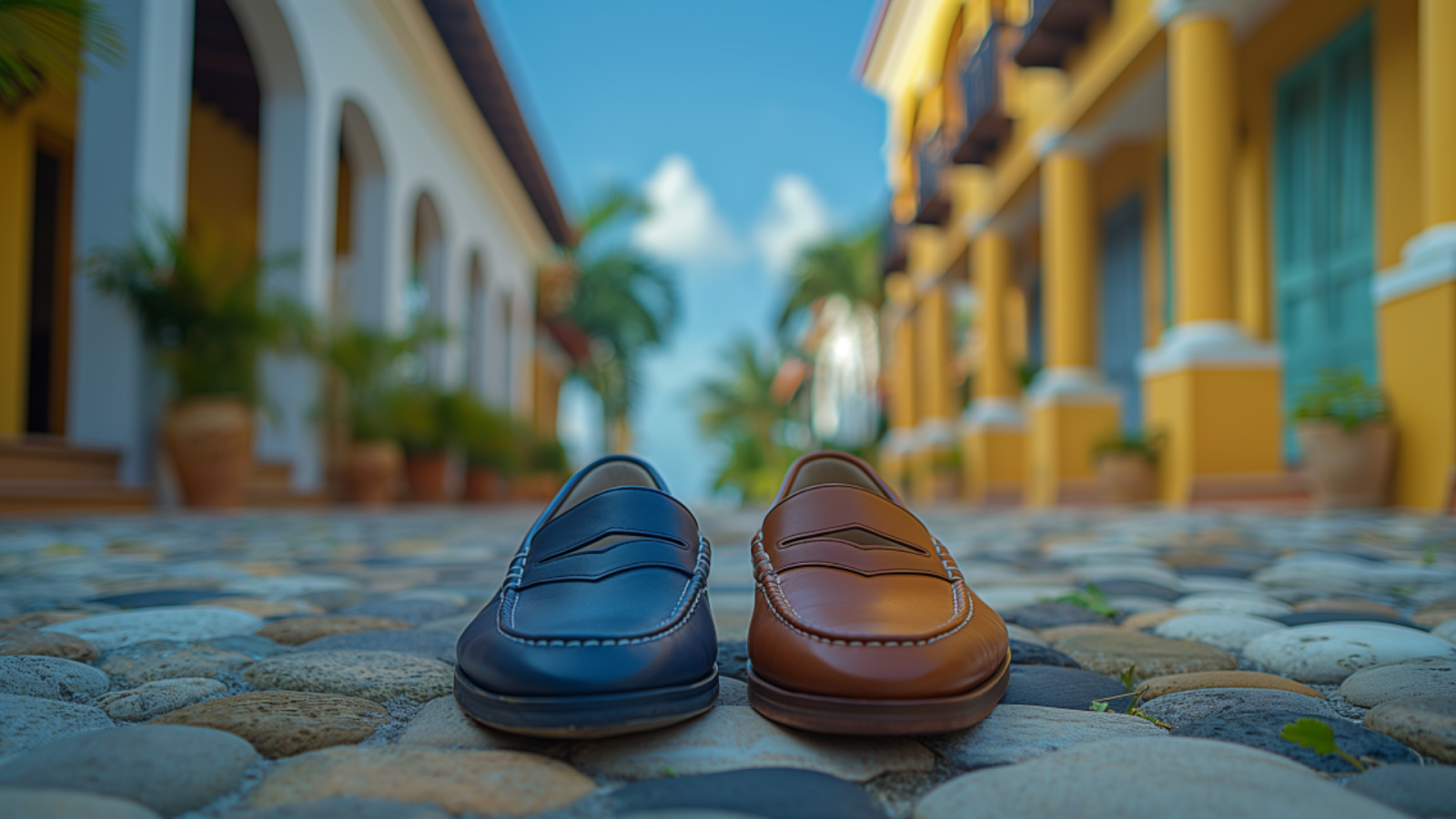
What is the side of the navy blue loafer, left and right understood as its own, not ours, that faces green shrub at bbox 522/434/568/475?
back

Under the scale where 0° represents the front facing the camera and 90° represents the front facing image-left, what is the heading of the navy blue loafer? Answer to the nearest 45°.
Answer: approximately 0°

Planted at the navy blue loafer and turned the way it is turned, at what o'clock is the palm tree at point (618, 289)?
The palm tree is roughly at 6 o'clock from the navy blue loafer.

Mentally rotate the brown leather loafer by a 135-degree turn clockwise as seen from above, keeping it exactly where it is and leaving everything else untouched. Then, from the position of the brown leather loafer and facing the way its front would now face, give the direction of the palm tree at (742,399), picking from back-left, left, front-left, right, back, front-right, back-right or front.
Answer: front-right

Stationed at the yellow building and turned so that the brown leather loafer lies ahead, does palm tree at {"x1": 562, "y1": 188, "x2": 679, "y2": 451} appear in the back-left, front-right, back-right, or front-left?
back-right

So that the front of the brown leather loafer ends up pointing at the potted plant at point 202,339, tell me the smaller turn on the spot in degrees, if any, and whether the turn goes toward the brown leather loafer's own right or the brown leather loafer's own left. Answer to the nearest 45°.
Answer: approximately 135° to the brown leather loafer's own right

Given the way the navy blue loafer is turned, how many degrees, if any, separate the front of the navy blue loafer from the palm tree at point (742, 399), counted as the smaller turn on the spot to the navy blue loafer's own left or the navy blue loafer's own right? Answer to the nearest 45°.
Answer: approximately 180°

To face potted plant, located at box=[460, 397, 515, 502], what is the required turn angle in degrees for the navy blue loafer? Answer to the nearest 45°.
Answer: approximately 180°

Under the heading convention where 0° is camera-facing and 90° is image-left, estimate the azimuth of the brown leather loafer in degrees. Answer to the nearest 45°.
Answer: approximately 0°

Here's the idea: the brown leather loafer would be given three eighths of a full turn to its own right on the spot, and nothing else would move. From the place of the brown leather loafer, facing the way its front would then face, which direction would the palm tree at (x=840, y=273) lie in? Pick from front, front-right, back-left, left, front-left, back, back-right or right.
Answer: front-right

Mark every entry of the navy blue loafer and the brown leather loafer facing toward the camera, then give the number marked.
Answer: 2

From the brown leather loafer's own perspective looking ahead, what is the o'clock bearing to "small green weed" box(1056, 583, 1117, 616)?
The small green weed is roughly at 7 o'clock from the brown leather loafer.
